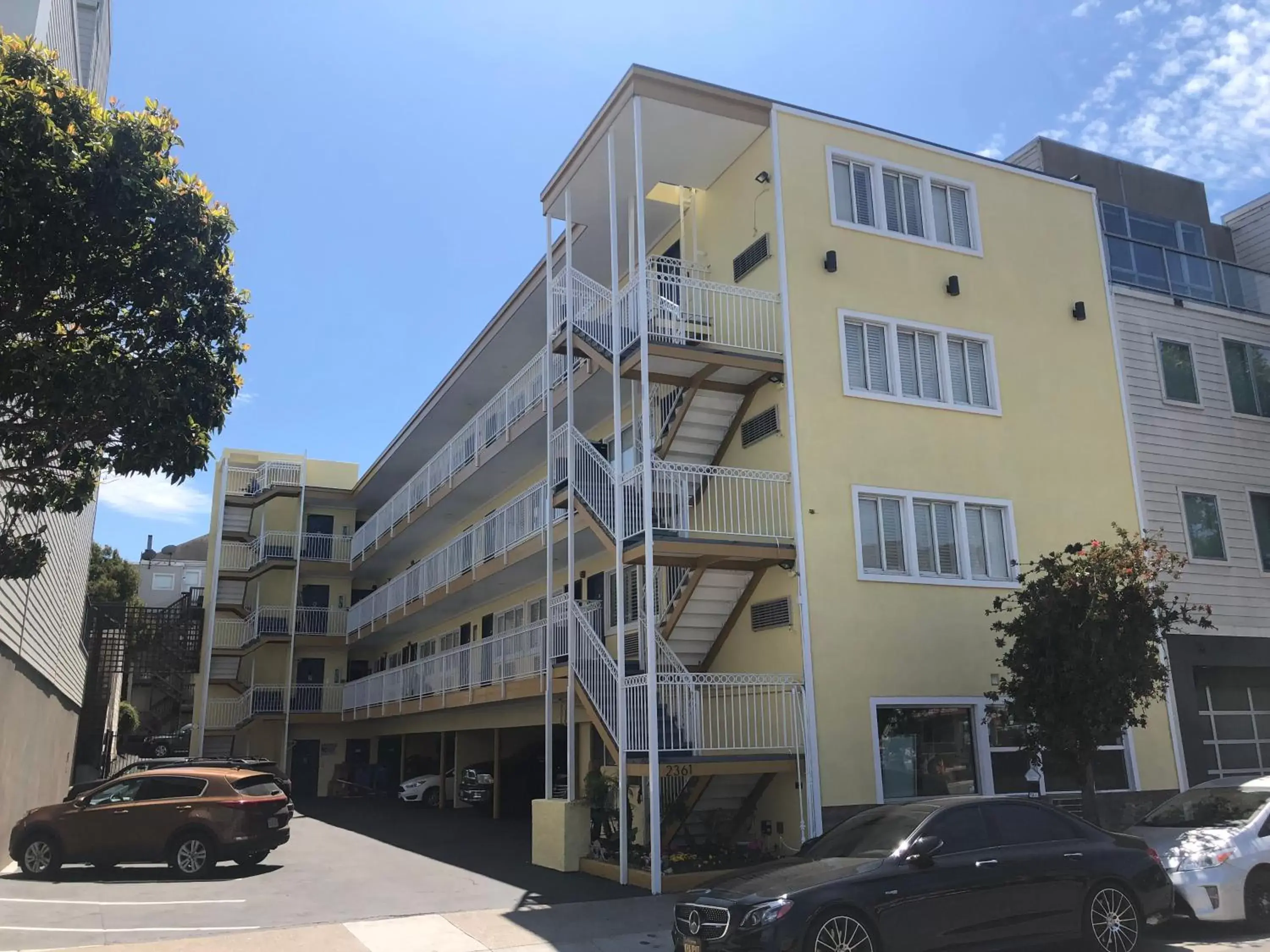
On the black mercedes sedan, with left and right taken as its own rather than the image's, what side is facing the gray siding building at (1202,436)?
back

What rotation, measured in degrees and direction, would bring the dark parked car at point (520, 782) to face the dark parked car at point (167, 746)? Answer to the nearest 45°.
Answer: approximately 90° to its right

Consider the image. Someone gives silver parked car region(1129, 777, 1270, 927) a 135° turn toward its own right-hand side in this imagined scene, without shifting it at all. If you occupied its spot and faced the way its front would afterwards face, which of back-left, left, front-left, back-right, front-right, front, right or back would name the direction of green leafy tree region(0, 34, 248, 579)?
back-left

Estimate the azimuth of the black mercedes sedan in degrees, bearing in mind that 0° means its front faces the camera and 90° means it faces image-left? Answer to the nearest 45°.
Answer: approximately 45°

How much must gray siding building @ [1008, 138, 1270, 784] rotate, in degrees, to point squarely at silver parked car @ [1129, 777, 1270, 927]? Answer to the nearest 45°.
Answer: approximately 45° to its right

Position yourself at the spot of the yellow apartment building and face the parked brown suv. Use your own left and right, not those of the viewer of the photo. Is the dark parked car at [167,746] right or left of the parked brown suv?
right

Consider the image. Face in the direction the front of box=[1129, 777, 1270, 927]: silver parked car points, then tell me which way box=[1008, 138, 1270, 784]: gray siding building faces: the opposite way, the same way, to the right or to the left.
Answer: to the left

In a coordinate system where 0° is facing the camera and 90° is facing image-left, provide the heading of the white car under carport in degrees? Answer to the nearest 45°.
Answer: approximately 45°

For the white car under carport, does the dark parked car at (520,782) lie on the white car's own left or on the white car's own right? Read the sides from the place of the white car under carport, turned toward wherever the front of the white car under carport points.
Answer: on the white car's own left

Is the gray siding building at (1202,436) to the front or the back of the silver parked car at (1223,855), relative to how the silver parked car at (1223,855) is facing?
to the back

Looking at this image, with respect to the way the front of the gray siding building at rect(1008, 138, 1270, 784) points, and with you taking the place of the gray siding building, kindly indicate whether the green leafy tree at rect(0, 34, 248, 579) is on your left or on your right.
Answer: on your right
